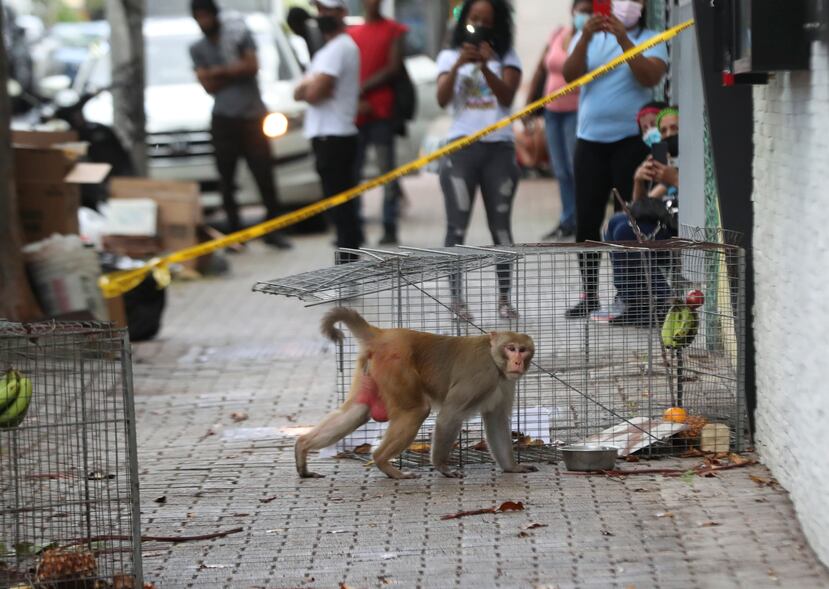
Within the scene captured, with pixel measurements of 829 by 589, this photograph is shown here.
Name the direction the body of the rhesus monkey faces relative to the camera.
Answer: to the viewer's right

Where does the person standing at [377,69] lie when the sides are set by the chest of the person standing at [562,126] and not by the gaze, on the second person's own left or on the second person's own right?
on the second person's own right

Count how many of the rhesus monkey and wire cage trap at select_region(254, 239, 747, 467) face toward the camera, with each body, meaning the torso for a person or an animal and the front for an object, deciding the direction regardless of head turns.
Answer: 0

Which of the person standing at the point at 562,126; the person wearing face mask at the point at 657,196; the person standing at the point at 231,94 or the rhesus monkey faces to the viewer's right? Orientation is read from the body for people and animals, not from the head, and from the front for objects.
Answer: the rhesus monkey

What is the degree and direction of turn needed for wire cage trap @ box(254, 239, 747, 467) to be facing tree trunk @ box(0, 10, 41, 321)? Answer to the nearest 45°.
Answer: approximately 45° to its right

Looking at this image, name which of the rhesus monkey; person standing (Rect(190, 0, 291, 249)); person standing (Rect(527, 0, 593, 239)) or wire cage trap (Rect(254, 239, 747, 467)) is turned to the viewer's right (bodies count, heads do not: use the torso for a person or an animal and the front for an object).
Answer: the rhesus monkey

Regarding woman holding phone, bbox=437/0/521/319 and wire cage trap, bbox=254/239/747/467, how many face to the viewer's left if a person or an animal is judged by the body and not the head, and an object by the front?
1

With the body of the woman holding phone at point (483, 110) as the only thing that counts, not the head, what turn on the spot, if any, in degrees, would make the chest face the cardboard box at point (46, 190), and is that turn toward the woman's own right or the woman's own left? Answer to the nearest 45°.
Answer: approximately 90° to the woman's own right

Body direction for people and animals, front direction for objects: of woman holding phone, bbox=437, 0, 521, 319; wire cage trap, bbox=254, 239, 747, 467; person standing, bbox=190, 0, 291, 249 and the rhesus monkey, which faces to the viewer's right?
the rhesus monkey

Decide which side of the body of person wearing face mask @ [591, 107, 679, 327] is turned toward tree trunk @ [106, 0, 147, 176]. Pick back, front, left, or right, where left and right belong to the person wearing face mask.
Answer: right

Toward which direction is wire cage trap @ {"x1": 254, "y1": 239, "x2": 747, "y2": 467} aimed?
to the viewer's left

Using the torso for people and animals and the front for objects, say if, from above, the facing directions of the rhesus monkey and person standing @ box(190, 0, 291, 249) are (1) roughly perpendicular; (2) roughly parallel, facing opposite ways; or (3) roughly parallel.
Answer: roughly perpendicular
